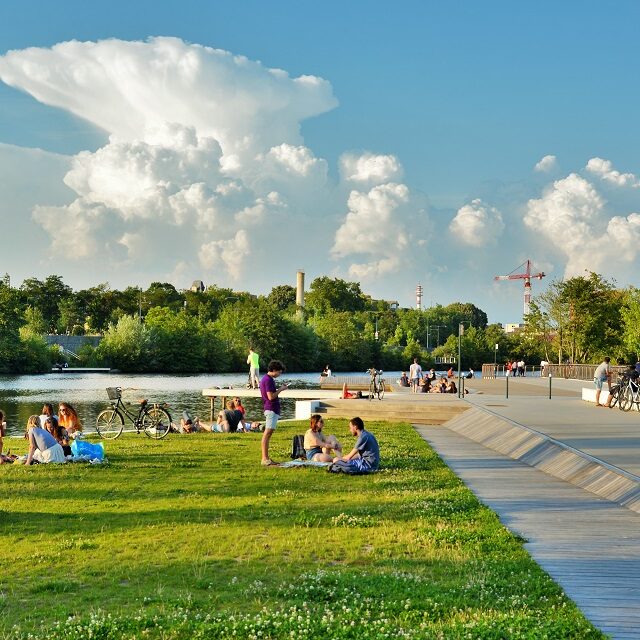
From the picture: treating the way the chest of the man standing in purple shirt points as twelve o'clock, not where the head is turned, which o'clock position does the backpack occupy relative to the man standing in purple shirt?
The backpack is roughly at 10 o'clock from the man standing in purple shirt.

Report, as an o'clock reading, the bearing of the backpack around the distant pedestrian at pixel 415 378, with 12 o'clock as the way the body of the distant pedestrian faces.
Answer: The backpack is roughly at 6 o'clock from the distant pedestrian.

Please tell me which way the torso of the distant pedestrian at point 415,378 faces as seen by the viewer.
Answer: away from the camera

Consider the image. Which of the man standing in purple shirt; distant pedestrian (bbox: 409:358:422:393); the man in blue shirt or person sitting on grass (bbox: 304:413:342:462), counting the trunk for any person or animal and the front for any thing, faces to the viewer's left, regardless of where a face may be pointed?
the man in blue shirt

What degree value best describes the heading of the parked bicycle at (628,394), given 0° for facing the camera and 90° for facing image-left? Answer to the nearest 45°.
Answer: approximately 45°

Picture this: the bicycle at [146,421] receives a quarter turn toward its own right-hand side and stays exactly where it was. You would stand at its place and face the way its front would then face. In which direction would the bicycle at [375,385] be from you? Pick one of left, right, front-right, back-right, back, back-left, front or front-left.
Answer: front-right

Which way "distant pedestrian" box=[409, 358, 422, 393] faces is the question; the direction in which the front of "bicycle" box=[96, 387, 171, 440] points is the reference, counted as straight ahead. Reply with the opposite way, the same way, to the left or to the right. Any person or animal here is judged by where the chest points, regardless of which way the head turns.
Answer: to the right
